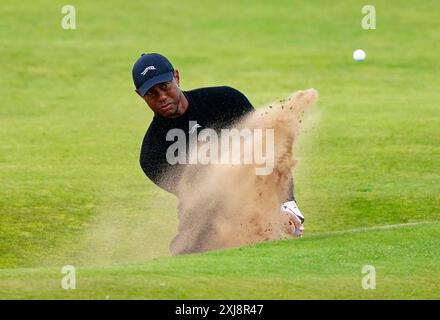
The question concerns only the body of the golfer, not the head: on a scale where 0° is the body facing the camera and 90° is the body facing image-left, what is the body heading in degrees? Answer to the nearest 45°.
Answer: approximately 0°

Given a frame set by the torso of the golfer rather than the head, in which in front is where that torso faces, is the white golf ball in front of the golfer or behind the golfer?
behind
